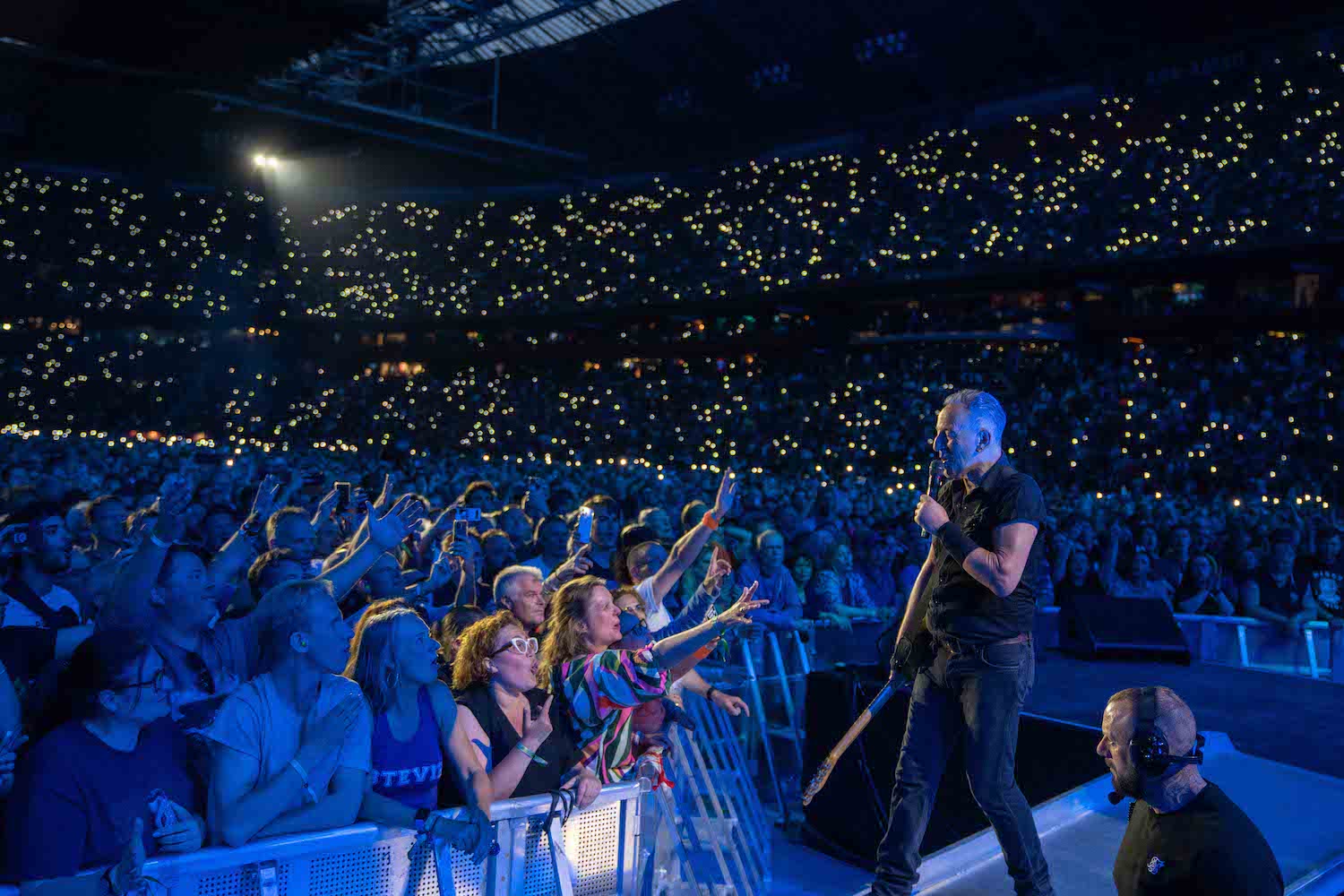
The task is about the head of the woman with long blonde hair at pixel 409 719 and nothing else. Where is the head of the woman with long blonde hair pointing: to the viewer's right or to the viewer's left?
to the viewer's right

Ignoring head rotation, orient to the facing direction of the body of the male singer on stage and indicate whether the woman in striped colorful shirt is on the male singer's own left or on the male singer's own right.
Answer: on the male singer's own right

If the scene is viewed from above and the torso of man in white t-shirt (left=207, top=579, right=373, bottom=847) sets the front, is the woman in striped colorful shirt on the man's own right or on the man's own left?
on the man's own left

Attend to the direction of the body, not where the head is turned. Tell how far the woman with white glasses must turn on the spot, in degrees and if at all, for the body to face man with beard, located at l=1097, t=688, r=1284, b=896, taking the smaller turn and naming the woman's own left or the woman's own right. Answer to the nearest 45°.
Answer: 0° — they already face them

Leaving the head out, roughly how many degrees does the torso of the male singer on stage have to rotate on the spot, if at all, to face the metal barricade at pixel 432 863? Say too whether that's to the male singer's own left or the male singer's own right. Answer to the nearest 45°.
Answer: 0° — they already face it

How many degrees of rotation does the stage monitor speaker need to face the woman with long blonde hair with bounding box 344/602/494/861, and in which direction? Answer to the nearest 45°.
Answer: approximately 45° to its right

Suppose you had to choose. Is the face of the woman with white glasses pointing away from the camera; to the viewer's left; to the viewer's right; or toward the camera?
to the viewer's right

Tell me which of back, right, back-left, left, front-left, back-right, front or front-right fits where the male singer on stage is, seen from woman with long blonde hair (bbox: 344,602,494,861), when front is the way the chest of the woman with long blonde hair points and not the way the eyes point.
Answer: front-left

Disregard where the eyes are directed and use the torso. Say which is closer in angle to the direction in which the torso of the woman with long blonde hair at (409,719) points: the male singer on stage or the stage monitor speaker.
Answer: the male singer on stage

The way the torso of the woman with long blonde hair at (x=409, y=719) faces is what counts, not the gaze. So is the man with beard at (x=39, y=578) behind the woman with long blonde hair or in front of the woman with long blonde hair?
behind
